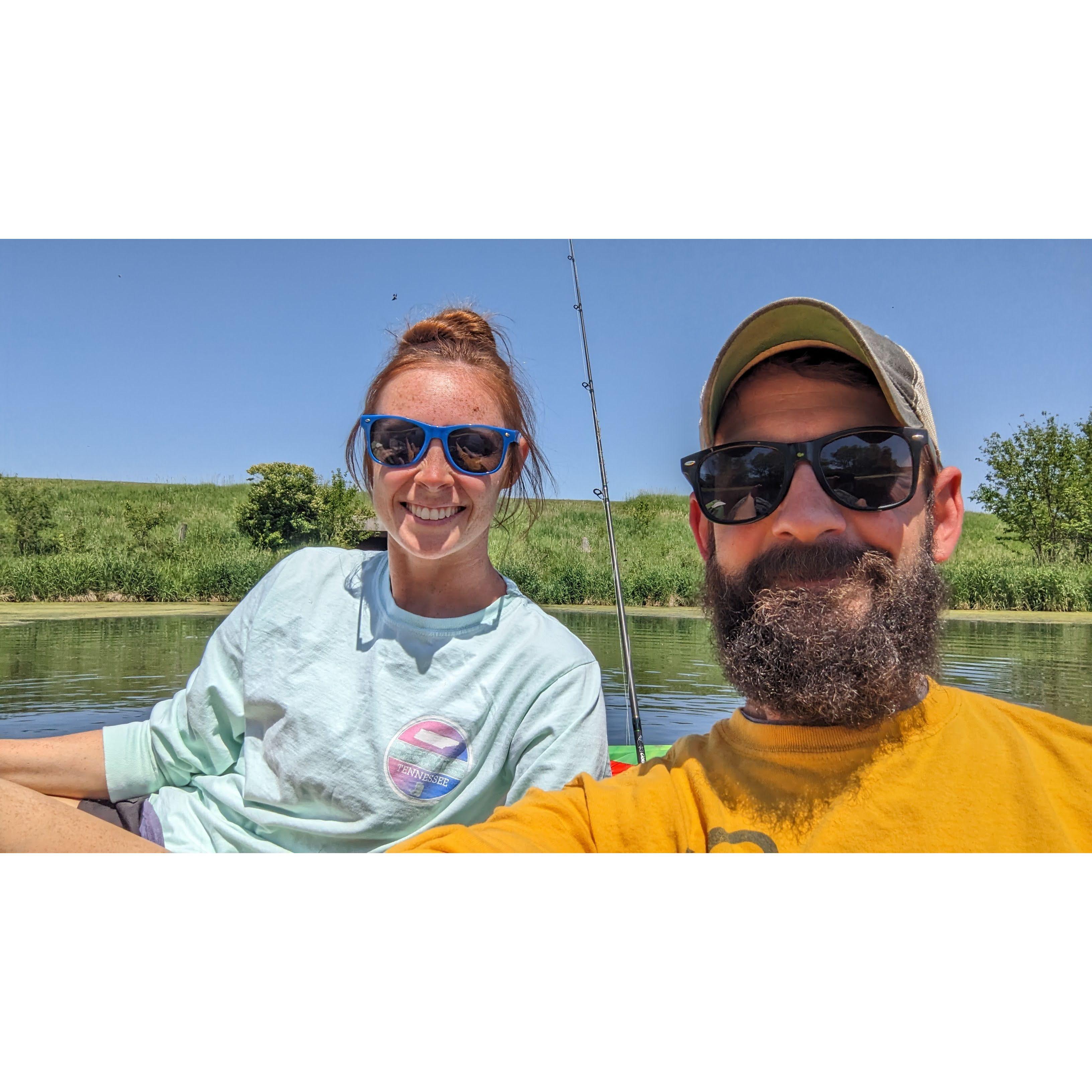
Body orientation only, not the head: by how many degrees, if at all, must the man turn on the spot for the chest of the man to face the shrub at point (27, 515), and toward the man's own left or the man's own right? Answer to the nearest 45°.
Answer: approximately 135° to the man's own right

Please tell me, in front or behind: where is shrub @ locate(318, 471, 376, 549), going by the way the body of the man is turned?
behind

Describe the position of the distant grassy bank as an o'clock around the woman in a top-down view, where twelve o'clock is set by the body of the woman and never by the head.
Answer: The distant grassy bank is roughly at 6 o'clock from the woman.

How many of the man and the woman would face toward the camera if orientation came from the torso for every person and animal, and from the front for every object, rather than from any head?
2

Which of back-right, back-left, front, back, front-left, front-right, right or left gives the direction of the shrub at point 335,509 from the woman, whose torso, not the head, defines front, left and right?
back

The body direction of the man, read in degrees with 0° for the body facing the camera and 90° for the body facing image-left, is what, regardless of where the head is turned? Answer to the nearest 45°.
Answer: approximately 0°

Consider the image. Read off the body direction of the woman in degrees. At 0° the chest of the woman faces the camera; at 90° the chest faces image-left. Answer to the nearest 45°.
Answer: approximately 0°

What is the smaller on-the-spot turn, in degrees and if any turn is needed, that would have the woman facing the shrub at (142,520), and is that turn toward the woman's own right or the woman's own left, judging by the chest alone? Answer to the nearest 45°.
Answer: approximately 180°

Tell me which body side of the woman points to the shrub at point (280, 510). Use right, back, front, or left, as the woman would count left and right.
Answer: back

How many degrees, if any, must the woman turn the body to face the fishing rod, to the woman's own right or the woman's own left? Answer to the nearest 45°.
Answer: approximately 135° to the woman's own left
